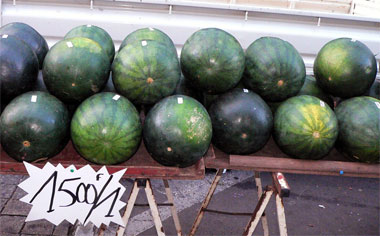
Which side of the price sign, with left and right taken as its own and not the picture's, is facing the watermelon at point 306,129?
left

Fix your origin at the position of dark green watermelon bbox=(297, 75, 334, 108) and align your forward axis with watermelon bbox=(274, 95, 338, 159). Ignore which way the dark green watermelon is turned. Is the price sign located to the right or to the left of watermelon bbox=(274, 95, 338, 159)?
right

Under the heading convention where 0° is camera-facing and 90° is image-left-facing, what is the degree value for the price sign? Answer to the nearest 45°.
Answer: approximately 0°

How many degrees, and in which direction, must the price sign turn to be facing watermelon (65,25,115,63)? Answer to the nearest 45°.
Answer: approximately 180°

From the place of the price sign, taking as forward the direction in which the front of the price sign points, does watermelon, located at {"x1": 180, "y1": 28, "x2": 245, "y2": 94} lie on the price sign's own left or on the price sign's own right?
on the price sign's own left

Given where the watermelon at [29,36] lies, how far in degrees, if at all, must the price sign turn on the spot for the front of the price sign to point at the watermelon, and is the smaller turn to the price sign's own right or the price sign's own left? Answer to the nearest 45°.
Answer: approximately 180°

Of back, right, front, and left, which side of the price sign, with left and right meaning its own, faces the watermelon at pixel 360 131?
left
